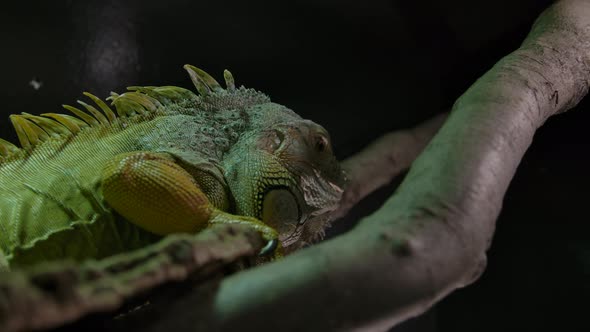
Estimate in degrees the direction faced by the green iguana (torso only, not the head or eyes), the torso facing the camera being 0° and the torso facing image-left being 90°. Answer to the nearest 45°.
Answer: approximately 270°
